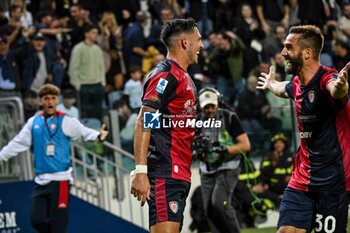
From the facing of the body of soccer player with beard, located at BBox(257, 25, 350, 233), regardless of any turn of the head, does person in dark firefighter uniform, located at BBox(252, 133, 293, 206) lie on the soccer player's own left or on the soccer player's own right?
on the soccer player's own right

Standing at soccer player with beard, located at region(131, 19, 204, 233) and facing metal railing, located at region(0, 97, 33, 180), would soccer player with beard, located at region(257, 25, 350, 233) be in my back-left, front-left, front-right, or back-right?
back-right

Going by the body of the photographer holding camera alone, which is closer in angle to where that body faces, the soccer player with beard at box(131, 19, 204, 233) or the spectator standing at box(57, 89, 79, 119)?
the soccer player with beard

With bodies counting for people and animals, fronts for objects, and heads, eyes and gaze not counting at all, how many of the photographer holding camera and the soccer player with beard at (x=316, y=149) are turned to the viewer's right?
0

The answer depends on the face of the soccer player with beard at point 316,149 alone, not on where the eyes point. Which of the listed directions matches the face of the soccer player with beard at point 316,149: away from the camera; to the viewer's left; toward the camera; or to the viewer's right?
to the viewer's left

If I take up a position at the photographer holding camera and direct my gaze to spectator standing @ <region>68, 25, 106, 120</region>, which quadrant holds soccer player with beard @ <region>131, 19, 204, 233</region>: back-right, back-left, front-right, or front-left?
back-left

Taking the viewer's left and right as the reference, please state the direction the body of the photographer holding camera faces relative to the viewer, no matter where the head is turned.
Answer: facing the viewer and to the left of the viewer

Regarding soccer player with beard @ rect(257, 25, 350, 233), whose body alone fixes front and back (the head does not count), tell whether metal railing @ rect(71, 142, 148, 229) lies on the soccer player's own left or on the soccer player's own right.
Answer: on the soccer player's own right

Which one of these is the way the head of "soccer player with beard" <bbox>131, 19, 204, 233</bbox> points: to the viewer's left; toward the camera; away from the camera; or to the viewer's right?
to the viewer's right
